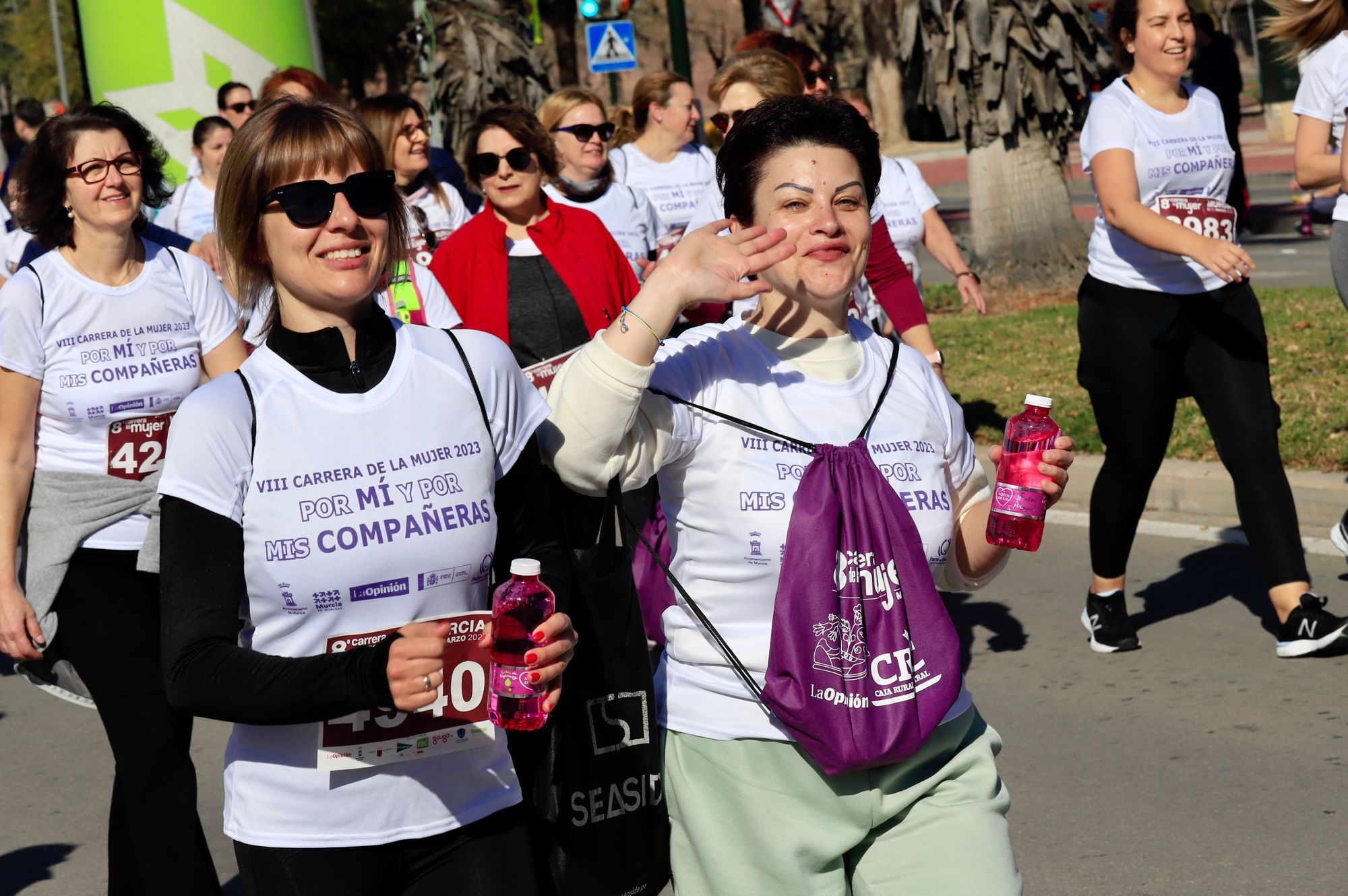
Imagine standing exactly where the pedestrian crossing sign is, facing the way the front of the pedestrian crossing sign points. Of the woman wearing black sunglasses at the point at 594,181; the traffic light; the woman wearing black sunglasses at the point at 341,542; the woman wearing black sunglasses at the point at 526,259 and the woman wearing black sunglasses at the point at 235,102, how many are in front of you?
4

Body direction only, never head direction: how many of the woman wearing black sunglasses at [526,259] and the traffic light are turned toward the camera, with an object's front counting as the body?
2

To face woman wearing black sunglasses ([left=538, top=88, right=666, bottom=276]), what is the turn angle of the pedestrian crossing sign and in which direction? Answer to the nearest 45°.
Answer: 0° — it already faces them

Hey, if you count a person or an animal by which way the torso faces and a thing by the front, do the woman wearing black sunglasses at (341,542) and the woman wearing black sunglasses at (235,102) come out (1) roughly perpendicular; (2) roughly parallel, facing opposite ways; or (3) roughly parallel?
roughly parallel

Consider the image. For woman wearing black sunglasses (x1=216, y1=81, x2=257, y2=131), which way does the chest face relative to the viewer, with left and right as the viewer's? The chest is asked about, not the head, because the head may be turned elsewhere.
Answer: facing the viewer and to the right of the viewer

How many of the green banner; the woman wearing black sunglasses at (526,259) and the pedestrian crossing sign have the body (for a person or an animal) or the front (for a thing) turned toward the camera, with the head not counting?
3

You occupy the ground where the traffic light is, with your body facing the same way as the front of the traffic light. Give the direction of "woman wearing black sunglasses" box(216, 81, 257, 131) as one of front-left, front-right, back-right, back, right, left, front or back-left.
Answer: front

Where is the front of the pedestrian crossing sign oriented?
toward the camera

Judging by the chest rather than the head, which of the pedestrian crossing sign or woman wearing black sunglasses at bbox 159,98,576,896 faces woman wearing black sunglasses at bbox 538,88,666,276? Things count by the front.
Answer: the pedestrian crossing sign

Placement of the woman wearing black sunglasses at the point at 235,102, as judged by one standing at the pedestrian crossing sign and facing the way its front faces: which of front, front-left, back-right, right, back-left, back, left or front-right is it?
front

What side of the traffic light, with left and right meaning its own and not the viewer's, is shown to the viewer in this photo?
front
